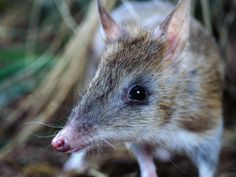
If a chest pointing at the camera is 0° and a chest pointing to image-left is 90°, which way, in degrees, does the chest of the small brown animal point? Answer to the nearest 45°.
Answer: approximately 45°

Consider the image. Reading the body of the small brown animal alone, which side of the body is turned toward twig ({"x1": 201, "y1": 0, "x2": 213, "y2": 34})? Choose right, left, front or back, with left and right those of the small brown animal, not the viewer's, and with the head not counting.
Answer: back
